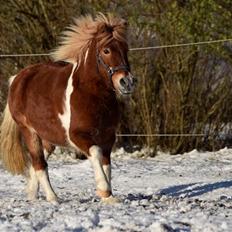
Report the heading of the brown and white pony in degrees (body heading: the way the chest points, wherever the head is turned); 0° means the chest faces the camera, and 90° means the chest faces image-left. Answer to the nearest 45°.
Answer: approximately 315°
